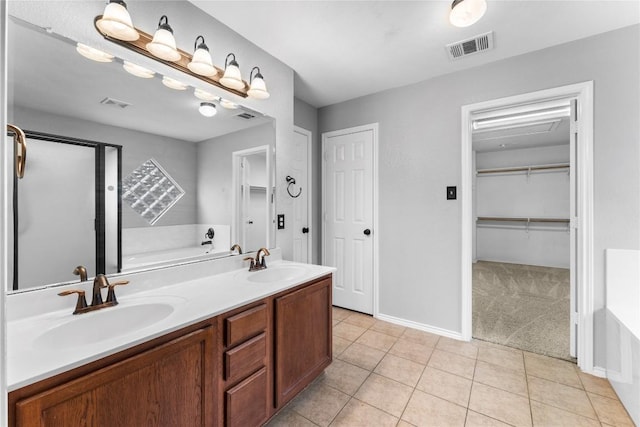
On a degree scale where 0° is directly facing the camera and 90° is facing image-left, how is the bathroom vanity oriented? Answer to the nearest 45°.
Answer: approximately 315°

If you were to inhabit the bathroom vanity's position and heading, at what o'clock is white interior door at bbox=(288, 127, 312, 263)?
The white interior door is roughly at 9 o'clock from the bathroom vanity.
